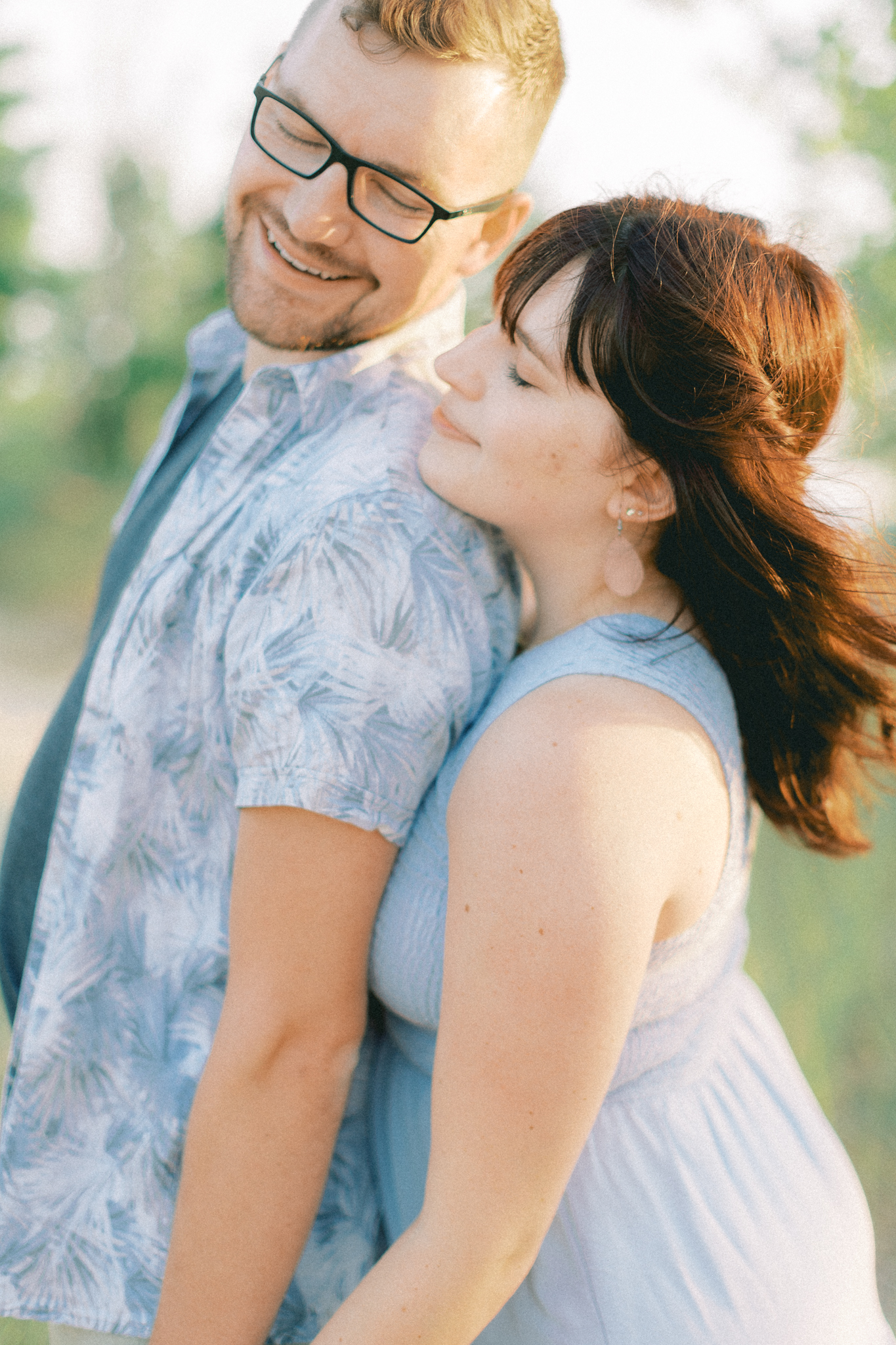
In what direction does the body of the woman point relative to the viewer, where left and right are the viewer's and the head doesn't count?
facing to the left of the viewer
